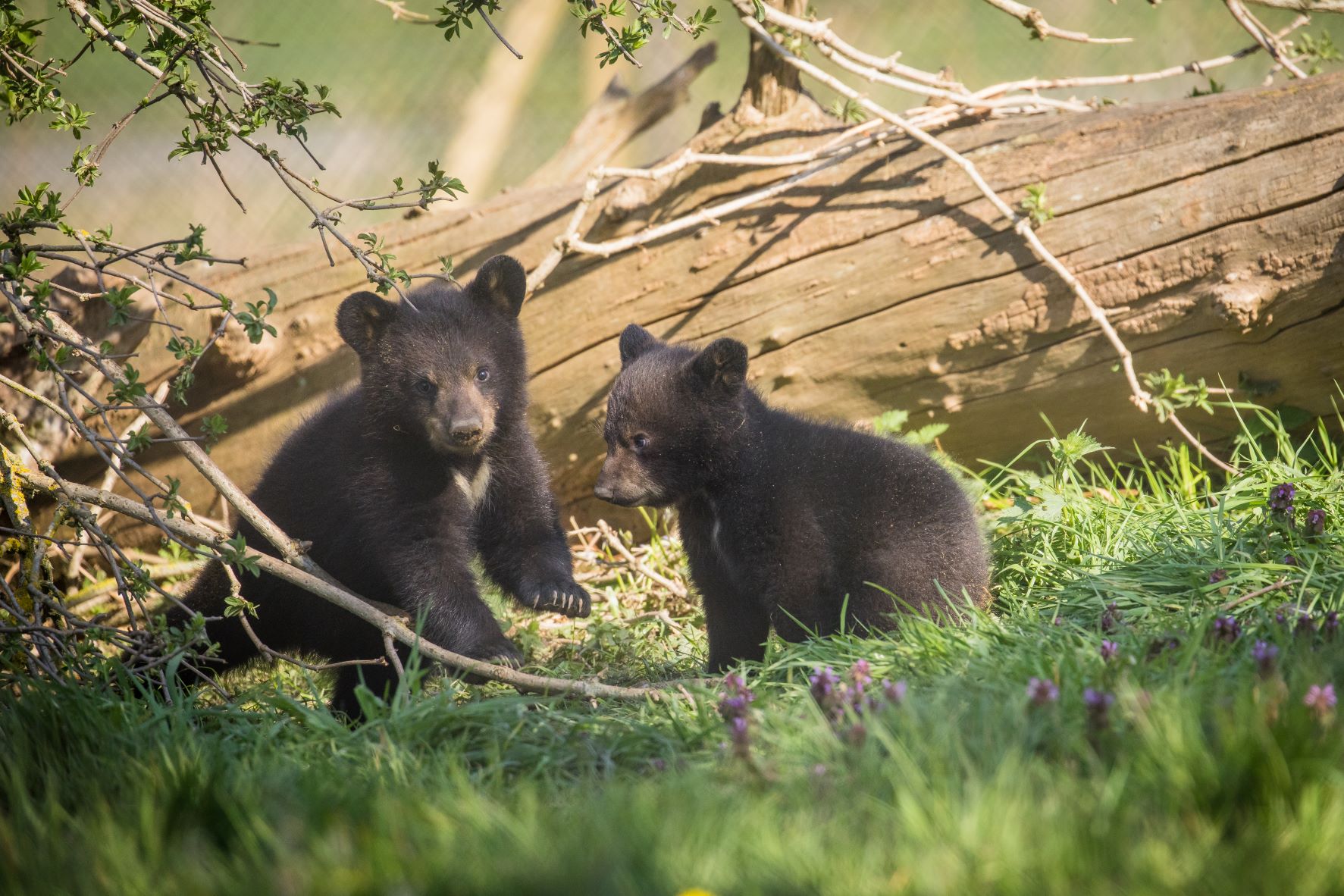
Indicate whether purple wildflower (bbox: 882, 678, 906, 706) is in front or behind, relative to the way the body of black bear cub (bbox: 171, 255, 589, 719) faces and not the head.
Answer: in front

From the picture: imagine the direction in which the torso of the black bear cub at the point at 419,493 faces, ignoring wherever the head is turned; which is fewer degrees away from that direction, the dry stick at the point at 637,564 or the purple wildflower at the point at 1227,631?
the purple wildflower

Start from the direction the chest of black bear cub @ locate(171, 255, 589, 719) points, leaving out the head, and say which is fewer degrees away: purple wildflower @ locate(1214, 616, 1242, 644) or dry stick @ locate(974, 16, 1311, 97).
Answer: the purple wildflower

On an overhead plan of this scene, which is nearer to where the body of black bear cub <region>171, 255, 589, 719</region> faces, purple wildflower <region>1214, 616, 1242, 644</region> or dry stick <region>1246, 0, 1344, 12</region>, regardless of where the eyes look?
the purple wildflower

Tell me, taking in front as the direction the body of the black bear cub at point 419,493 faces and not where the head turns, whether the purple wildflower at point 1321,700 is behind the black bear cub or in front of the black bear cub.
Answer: in front

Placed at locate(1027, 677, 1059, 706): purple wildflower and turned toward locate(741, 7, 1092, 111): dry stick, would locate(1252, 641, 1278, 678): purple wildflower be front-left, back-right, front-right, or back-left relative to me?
front-right

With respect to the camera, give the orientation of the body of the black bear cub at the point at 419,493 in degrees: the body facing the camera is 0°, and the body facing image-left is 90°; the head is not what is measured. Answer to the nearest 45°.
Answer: approximately 315°

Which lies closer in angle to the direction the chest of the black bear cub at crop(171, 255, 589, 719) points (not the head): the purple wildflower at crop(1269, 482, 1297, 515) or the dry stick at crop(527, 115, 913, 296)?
the purple wildflower
